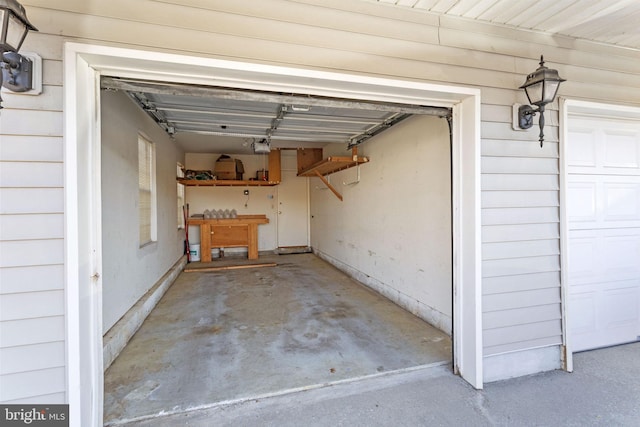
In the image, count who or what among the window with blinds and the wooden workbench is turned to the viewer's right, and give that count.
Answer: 1

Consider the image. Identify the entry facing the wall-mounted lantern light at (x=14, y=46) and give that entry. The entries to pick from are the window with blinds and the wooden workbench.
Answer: the wooden workbench

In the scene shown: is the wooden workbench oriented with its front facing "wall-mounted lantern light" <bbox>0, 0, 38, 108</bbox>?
yes

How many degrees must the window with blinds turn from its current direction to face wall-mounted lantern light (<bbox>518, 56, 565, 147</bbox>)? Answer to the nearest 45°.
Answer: approximately 45° to its right

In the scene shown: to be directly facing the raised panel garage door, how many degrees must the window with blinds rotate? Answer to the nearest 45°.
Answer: approximately 45° to its right

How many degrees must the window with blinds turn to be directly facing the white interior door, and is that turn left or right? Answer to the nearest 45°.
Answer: approximately 45° to its left

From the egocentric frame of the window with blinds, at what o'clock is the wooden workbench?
The wooden workbench is roughly at 10 o'clock from the window with blinds.

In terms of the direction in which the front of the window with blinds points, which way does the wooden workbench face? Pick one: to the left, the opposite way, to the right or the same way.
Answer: to the right

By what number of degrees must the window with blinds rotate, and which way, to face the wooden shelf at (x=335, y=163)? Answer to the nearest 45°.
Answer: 0° — it already faces it

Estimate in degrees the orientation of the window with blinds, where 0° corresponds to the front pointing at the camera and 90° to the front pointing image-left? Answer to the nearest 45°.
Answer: approximately 270°
